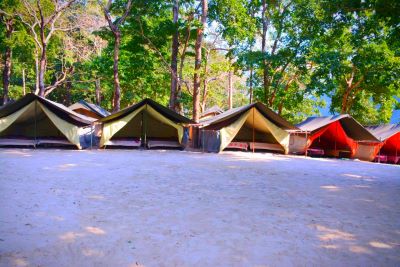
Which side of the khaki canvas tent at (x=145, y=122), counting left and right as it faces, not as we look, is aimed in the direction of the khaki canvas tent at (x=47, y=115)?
right

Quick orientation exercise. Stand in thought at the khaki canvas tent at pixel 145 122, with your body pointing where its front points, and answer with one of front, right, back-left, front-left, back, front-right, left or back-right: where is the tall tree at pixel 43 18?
back-right

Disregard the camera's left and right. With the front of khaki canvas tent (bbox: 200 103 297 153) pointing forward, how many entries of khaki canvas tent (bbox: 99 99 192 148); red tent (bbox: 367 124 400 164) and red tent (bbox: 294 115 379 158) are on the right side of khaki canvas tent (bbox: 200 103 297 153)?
1

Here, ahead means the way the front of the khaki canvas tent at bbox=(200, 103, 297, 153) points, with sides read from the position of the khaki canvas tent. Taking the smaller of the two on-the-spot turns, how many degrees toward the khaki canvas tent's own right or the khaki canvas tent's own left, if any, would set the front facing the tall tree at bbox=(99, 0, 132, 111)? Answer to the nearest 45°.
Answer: approximately 90° to the khaki canvas tent's own right

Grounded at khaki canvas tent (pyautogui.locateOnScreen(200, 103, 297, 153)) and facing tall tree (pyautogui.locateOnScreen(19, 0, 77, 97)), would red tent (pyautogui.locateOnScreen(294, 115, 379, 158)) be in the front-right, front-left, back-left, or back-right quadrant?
back-right

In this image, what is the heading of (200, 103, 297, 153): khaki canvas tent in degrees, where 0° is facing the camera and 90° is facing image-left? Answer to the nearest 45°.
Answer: approximately 0°

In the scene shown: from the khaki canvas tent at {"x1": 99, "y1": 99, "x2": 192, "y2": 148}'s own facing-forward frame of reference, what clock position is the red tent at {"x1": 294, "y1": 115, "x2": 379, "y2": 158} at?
The red tent is roughly at 9 o'clock from the khaki canvas tent.

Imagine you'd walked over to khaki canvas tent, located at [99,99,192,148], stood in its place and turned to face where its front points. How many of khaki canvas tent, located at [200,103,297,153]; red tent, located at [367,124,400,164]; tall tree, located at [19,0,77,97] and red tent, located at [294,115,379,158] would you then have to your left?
3

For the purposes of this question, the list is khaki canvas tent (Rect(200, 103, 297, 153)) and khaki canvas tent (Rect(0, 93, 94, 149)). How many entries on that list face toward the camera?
2
